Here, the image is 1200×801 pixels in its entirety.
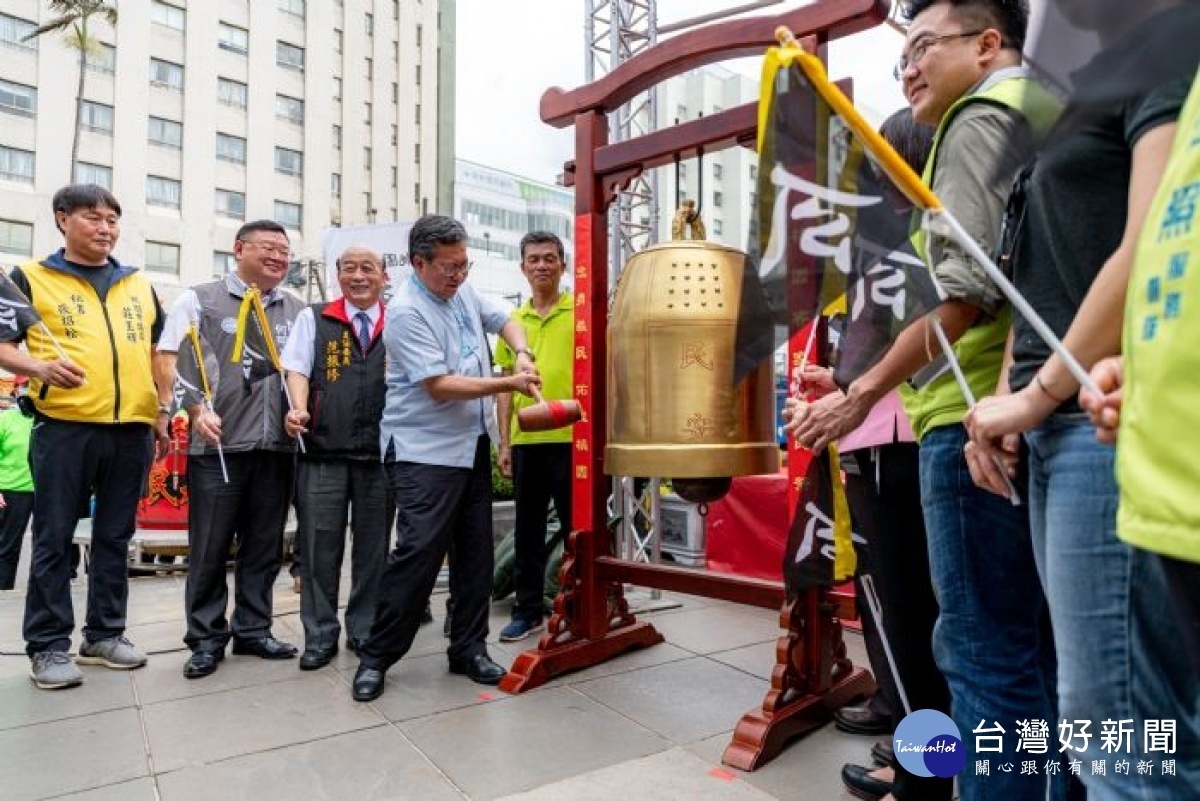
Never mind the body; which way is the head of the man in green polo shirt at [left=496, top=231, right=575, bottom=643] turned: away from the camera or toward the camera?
toward the camera

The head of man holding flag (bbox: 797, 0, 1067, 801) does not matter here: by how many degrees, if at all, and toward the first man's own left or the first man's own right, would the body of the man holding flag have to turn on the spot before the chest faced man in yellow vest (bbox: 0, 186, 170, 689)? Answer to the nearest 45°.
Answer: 0° — they already face them

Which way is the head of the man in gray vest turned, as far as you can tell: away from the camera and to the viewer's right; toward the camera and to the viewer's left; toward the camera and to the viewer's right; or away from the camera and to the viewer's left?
toward the camera and to the viewer's right

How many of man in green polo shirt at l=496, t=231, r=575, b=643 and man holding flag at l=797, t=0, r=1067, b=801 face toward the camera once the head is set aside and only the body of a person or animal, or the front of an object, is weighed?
1

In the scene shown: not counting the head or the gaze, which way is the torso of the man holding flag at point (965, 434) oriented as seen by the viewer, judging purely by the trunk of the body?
to the viewer's left

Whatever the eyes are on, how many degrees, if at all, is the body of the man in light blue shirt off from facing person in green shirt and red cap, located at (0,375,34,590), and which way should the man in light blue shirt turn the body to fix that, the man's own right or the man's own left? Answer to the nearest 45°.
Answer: approximately 180°

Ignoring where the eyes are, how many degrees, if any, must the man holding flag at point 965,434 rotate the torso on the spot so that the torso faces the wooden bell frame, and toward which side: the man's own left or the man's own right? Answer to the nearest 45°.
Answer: approximately 45° to the man's own right

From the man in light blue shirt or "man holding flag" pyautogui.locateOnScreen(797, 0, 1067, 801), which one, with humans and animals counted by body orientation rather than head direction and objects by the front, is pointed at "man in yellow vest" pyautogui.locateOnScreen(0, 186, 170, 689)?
the man holding flag

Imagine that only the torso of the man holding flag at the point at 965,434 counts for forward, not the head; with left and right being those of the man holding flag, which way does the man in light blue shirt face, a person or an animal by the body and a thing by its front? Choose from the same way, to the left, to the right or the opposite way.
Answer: the opposite way

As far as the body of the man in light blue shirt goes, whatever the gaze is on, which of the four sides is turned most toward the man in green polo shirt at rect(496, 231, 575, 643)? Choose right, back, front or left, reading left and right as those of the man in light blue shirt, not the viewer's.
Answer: left

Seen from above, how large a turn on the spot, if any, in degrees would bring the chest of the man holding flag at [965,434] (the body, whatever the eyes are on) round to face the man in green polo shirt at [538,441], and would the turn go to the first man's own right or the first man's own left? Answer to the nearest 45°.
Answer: approximately 45° to the first man's own right

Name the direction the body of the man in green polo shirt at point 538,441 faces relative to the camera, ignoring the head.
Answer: toward the camera

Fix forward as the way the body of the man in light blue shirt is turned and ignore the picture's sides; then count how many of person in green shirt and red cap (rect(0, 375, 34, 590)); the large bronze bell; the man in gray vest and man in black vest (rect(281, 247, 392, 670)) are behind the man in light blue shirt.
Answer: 3

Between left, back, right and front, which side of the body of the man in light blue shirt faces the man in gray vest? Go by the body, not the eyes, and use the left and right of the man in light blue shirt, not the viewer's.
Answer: back
